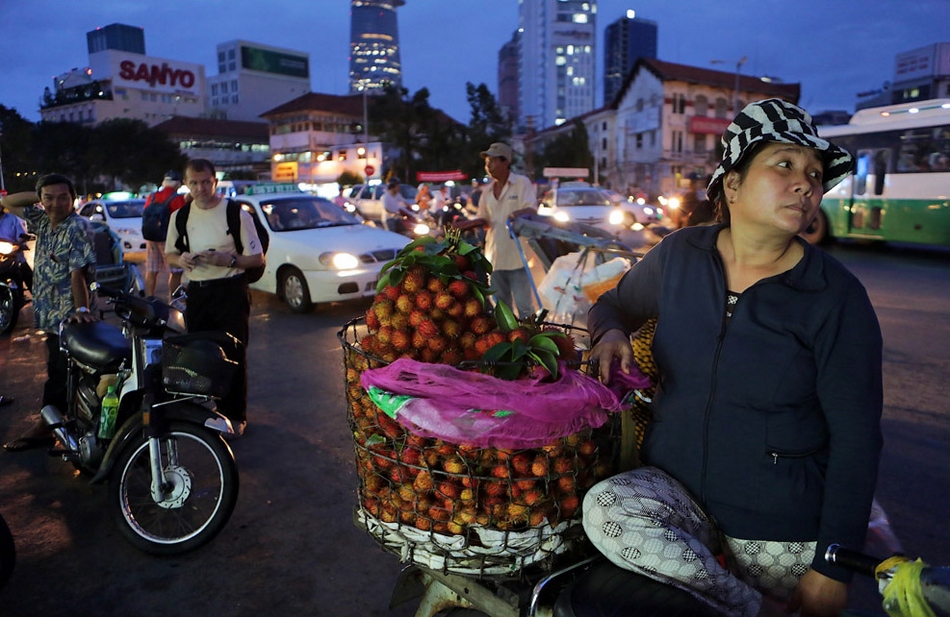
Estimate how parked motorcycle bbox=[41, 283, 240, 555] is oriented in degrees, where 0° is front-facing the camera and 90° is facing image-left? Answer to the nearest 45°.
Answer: approximately 315°

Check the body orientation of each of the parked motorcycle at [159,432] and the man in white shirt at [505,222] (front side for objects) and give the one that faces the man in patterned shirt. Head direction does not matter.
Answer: the man in white shirt

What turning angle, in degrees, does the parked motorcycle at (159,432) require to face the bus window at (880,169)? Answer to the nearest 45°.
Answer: approximately 90° to its left

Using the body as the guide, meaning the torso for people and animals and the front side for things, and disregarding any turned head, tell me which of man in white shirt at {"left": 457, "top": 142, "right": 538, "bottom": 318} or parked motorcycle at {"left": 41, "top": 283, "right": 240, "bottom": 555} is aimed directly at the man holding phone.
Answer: the man in white shirt

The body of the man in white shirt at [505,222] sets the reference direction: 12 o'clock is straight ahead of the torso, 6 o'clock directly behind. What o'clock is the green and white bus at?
The green and white bus is roughly at 6 o'clock from the man in white shirt.

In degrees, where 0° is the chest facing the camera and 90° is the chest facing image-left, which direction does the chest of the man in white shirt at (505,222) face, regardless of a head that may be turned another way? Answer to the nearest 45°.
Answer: approximately 45°

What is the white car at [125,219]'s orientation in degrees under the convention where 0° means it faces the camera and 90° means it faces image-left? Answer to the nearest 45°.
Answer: approximately 315°
